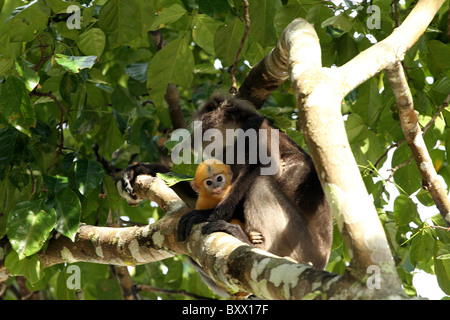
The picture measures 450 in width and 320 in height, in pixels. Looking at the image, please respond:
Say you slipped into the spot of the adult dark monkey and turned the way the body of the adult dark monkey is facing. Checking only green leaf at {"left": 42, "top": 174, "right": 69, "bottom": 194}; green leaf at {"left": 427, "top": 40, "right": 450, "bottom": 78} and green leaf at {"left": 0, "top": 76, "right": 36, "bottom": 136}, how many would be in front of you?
2

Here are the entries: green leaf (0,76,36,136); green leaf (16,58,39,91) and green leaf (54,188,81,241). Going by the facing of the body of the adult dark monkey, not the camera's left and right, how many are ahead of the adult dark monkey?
3

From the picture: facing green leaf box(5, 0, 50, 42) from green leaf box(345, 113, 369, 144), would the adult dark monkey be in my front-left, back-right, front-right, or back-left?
front-left

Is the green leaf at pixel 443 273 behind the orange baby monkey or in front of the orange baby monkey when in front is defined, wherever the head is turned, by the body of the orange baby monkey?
in front

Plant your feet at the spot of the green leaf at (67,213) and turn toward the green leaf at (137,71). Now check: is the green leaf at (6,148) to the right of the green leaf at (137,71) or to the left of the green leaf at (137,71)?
left

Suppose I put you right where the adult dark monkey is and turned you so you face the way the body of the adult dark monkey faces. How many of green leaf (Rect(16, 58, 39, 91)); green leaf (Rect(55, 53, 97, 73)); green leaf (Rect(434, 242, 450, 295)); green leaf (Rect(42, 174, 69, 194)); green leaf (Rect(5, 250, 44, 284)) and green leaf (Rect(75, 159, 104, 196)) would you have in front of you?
5

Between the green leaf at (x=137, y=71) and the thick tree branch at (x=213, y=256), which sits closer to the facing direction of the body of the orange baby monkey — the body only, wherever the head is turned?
the thick tree branch

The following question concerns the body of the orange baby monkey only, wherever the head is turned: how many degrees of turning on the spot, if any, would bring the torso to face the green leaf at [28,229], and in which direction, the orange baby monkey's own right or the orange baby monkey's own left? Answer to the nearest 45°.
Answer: approximately 135° to the orange baby monkey's own right

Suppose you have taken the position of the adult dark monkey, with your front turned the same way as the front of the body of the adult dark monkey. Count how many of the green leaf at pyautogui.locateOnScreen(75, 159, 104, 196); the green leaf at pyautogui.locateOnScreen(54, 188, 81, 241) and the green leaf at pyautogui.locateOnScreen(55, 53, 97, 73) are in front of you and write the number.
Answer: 3

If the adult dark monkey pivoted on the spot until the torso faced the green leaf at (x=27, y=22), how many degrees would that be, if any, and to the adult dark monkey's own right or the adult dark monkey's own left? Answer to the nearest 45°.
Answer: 0° — it already faces it

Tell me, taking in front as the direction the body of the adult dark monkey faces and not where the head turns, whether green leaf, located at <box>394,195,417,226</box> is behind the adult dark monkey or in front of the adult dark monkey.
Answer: behind

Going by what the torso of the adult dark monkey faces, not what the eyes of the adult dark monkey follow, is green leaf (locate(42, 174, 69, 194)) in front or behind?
in front

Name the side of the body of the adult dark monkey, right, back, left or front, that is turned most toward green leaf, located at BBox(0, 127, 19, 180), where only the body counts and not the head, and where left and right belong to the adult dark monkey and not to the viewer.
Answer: front

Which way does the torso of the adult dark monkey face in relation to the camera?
to the viewer's left
